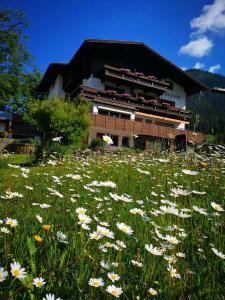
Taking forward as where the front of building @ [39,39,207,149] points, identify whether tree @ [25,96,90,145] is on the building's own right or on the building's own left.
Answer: on the building's own right

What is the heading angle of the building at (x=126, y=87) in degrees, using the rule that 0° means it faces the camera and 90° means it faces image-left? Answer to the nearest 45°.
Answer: approximately 315°
